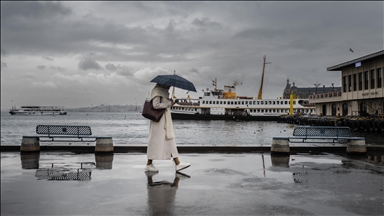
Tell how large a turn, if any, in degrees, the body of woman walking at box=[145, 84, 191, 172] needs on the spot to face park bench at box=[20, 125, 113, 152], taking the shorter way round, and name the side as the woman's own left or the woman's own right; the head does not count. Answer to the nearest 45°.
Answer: approximately 135° to the woman's own left

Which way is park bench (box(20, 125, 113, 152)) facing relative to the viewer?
away from the camera

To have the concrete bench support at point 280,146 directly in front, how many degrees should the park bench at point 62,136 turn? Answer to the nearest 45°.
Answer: approximately 135° to its right

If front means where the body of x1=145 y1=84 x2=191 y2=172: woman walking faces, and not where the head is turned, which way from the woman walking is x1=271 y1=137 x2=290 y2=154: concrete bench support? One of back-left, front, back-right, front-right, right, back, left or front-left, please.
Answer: front-left

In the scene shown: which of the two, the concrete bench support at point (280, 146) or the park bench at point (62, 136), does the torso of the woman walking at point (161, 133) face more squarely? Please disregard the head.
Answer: the concrete bench support

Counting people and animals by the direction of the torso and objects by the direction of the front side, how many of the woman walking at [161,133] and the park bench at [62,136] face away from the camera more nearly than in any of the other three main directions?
1

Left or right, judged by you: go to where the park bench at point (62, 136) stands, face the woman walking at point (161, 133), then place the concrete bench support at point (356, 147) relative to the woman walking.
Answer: left

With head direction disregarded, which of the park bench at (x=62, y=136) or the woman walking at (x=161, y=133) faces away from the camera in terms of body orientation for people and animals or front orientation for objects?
the park bench

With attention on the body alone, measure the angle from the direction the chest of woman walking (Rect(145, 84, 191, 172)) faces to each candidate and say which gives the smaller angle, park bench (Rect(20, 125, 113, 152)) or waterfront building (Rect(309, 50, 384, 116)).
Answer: the waterfront building

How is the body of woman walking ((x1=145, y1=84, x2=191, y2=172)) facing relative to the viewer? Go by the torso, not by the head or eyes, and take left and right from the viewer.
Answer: facing to the right of the viewer

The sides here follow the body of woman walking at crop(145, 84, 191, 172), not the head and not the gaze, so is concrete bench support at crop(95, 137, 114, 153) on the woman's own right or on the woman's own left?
on the woman's own left

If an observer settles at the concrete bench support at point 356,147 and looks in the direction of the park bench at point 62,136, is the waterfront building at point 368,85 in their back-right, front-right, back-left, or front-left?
back-right
